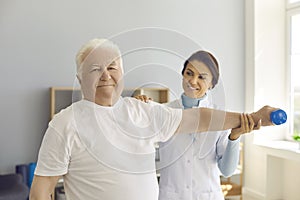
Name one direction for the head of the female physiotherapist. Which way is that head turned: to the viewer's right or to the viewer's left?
to the viewer's left

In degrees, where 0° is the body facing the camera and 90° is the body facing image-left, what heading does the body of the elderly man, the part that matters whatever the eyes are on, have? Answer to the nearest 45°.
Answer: approximately 0°

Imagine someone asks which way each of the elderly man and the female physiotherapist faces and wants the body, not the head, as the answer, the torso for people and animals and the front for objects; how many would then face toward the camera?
2

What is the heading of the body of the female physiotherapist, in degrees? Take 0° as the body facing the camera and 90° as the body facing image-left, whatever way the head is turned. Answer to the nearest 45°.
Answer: approximately 0°
